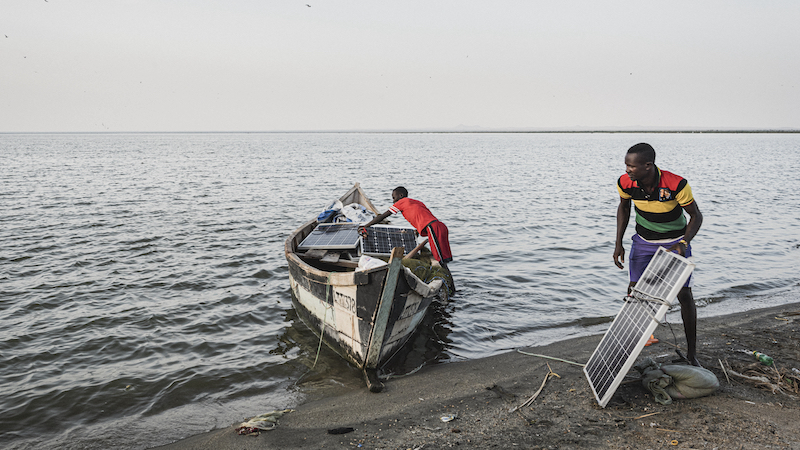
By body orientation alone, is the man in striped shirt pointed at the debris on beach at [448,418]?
yes

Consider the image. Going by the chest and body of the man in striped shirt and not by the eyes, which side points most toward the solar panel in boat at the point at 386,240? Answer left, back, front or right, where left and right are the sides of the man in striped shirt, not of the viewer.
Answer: right

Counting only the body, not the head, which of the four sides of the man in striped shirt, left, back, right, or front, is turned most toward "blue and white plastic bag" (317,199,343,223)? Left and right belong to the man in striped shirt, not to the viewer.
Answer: right

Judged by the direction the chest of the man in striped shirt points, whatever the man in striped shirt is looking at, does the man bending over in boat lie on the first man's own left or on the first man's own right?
on the first man's own right

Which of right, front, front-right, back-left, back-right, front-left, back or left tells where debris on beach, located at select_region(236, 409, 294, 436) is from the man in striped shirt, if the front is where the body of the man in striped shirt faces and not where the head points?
front

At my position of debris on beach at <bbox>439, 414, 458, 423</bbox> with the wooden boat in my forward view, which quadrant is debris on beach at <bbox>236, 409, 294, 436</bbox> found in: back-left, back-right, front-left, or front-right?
front-left

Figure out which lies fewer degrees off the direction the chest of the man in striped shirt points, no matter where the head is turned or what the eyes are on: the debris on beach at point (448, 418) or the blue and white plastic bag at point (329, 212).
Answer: the debris on beach
